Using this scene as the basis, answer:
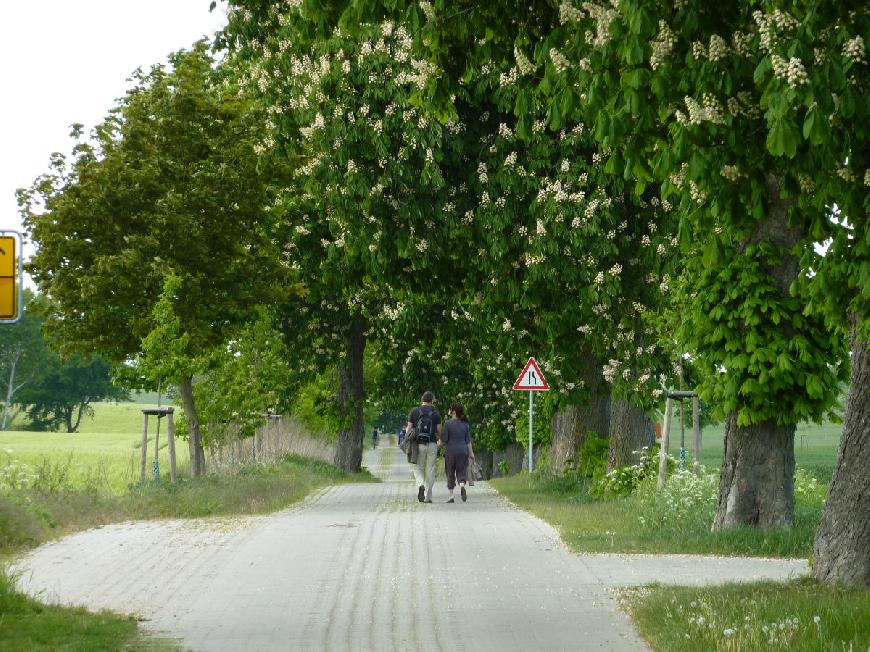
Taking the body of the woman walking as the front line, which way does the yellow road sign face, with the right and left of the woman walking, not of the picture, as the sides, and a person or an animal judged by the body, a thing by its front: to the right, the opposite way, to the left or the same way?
the opposite way

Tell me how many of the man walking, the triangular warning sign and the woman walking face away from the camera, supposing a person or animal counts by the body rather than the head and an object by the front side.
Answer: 2

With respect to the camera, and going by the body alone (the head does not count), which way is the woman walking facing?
away from the camera

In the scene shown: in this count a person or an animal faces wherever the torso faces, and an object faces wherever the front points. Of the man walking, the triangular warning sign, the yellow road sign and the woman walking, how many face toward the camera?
2

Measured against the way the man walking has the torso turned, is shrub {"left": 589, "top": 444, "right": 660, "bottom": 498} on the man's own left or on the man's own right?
on the man's own right

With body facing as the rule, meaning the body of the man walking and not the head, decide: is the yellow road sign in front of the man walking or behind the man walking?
behind

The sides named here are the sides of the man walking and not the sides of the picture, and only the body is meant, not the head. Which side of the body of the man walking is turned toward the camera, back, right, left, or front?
back

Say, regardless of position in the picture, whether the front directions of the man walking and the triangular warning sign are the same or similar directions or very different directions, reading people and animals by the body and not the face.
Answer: very different directions
